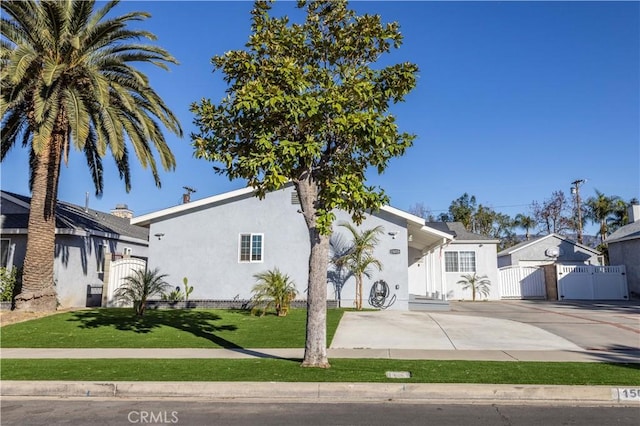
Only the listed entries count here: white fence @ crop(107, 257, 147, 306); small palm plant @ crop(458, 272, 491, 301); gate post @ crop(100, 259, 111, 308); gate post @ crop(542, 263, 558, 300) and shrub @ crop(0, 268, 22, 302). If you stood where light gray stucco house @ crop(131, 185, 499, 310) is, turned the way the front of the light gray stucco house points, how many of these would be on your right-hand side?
3

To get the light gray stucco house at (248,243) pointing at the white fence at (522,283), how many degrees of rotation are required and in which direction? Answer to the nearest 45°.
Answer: approximately 135° to its left

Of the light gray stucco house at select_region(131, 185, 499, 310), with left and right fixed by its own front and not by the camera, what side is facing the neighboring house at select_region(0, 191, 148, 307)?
right

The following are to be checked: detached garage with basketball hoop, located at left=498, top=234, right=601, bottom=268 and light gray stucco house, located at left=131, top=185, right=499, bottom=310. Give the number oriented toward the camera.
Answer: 2

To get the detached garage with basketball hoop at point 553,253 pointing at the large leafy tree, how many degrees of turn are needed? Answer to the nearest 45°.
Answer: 0° — it already faces it

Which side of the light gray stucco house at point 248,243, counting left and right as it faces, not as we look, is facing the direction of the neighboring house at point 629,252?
left

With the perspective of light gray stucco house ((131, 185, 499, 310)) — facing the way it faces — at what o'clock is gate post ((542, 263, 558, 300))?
The gate post is roughly at 8 o'clock from the light gray stucco house.

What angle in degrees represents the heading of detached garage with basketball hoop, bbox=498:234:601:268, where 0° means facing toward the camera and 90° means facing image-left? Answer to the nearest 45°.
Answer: approximately 0°

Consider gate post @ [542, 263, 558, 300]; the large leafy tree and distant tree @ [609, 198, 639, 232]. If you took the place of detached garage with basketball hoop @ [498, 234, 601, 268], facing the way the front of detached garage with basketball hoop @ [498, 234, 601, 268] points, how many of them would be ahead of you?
2

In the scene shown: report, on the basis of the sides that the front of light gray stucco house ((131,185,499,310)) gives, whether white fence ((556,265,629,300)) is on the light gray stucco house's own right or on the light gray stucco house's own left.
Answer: on the light gray stucco house's own left

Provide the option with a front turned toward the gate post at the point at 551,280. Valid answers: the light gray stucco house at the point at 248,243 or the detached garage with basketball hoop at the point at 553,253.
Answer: the detached garage with basketball hoop

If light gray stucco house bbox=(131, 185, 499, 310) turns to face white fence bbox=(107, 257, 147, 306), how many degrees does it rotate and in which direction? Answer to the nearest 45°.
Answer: approximately 90° to its right

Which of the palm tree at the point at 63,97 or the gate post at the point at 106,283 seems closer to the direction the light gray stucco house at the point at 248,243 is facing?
the palm tree

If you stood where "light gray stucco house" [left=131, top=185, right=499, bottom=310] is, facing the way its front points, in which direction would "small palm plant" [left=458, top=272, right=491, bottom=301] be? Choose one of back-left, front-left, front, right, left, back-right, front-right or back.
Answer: back-left
